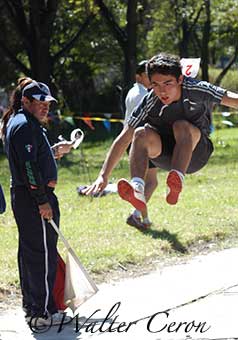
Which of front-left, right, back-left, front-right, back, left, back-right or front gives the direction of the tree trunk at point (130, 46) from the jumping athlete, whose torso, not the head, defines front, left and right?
back-right

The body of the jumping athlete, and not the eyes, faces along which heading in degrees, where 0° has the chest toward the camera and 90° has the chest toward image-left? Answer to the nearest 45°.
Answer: approximately 45°

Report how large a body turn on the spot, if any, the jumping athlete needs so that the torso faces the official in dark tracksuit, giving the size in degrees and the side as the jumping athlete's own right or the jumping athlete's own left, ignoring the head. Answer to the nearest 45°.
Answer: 0° — they already face them

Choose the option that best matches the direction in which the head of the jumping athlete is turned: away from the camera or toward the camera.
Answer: toward the camera

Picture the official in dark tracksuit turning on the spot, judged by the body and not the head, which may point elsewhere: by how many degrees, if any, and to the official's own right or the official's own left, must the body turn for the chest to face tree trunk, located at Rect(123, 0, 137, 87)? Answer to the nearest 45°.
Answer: approximately 90° to the official's own left
